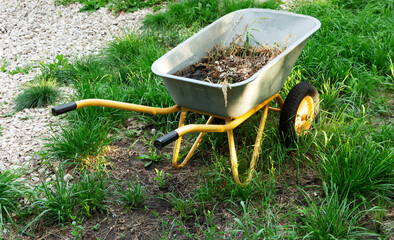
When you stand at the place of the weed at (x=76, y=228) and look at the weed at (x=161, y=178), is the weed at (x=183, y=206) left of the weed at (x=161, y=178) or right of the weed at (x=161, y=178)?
right

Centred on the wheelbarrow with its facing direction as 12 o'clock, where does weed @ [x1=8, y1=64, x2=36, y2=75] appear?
The weed is roughly at 9 o'clock from the wheelbarrow.

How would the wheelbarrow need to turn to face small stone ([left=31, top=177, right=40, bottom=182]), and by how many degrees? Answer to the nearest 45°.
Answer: approximately 135° to its left

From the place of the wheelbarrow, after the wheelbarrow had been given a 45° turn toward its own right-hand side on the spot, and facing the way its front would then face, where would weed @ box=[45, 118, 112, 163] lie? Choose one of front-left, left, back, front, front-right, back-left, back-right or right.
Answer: back

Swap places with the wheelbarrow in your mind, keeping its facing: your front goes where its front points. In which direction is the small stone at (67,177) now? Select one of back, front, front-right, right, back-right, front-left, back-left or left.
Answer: back-left

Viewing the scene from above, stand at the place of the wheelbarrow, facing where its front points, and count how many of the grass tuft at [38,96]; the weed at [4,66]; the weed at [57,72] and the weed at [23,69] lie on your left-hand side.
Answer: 4

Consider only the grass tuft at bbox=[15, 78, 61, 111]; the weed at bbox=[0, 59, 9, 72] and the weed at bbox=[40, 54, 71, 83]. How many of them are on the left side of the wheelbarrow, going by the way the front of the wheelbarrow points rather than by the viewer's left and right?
3

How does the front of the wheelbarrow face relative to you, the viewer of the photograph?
facing away from the viewer and to the right of the viewer

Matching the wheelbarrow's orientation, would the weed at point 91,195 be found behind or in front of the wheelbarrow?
behind

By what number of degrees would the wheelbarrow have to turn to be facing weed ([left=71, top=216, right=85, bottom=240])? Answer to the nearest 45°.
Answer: approximately 180°

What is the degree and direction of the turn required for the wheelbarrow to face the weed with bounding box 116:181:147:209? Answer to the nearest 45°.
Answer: approximately 135° to its left
